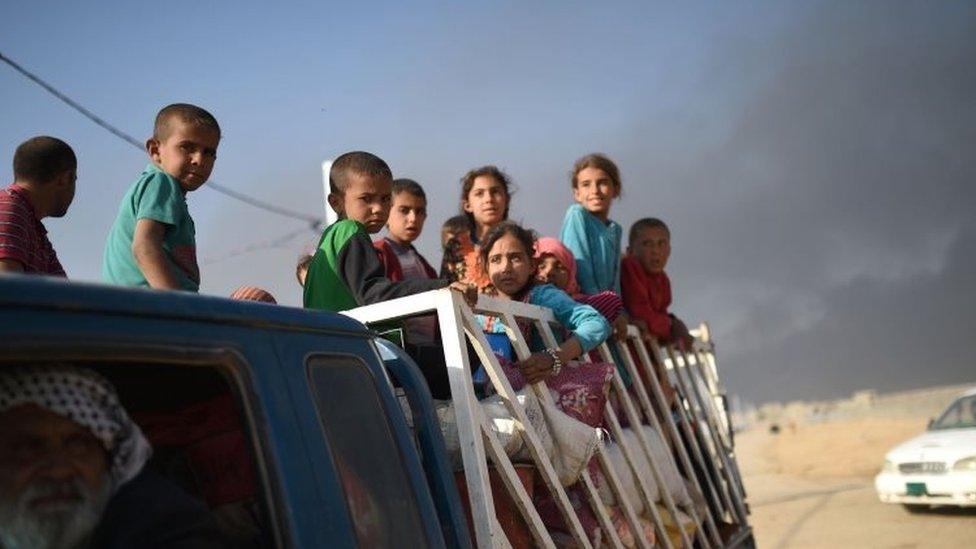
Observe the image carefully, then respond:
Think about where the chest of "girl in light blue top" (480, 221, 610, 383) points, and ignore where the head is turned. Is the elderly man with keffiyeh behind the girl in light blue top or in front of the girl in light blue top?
in front

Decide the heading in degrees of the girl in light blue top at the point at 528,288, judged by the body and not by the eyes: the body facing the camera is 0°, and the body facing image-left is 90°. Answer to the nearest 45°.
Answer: approximately 45°

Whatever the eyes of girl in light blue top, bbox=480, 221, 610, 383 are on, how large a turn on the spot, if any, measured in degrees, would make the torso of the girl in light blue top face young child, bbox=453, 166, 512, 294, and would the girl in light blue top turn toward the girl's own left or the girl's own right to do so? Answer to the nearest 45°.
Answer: approximately 135° to the girl's own right
